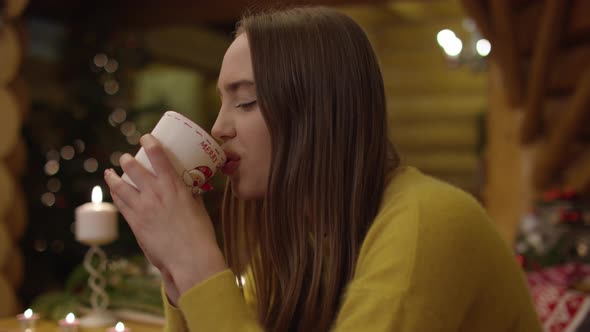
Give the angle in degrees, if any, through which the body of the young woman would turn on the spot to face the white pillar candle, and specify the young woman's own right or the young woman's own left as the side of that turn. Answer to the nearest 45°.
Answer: approximately 45° to the young woman's own right

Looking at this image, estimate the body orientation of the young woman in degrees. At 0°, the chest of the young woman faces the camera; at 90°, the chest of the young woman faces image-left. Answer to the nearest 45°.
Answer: approximately 90°

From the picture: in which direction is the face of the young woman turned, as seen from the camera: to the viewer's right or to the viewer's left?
to the viewer's left

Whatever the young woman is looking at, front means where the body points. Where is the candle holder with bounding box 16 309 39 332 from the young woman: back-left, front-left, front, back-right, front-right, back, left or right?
front-right

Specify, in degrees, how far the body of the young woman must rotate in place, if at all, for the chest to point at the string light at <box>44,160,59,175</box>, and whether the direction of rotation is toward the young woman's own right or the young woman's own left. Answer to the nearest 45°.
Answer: approximately 45° to the young woman's own right

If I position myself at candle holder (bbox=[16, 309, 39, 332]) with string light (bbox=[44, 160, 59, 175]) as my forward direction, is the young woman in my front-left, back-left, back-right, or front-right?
back-right
